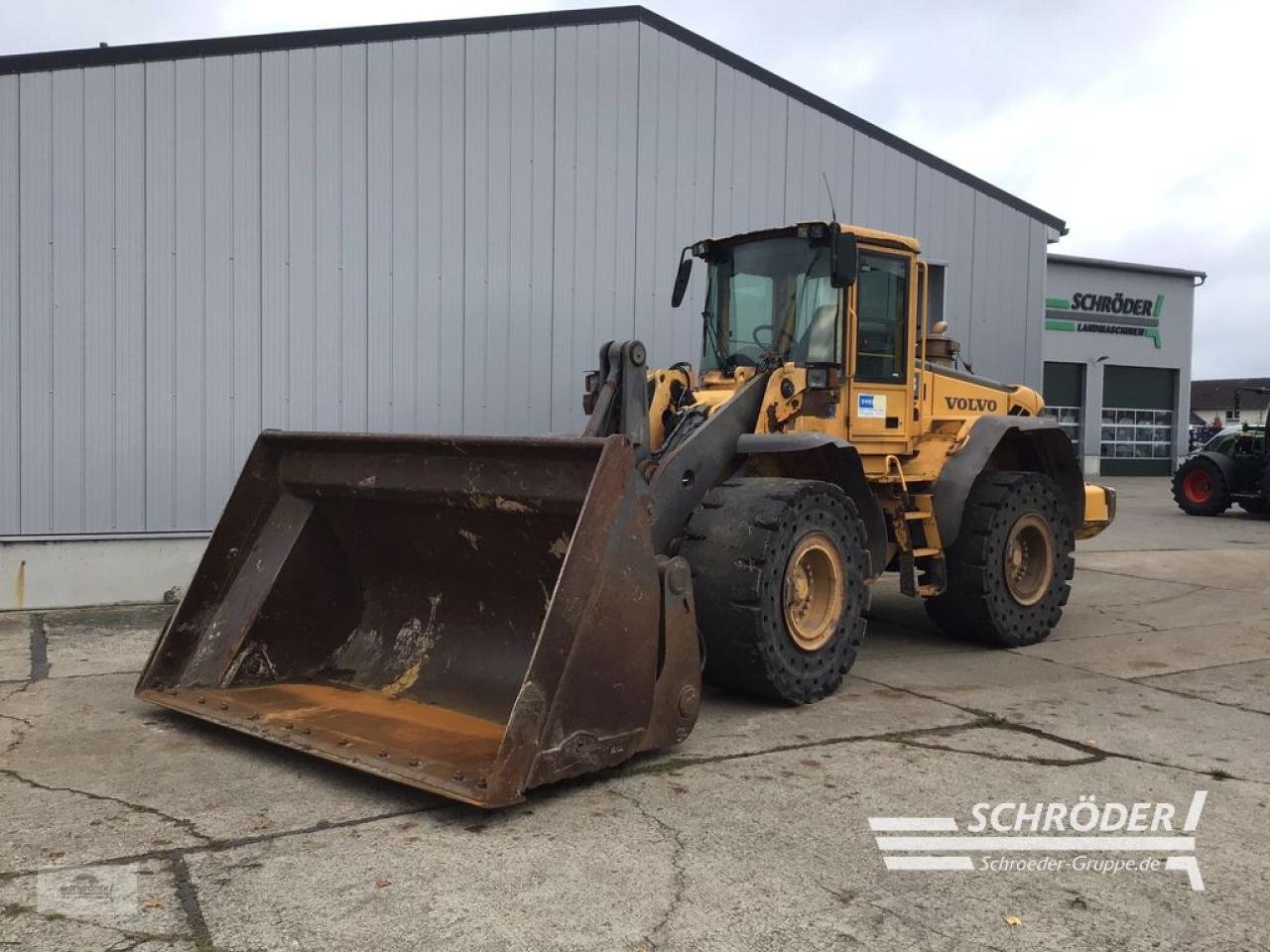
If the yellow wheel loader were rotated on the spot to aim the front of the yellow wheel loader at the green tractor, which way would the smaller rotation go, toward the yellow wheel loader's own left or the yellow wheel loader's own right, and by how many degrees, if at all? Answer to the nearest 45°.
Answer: approximately 180°

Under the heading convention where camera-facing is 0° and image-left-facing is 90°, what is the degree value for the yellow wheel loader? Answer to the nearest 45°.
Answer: approximately 45°

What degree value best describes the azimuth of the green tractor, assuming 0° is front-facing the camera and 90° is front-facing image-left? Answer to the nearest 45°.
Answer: approximately 90°

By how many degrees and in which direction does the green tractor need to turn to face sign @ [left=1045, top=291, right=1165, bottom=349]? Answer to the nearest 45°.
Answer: approximately 90° to its right

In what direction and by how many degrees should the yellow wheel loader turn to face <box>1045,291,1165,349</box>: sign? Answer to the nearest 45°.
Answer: approximately 180°
